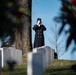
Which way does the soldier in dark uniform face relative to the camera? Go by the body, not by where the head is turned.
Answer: toward the camera

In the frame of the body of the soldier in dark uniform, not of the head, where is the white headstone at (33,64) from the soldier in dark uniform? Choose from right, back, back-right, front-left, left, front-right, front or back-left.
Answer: front
